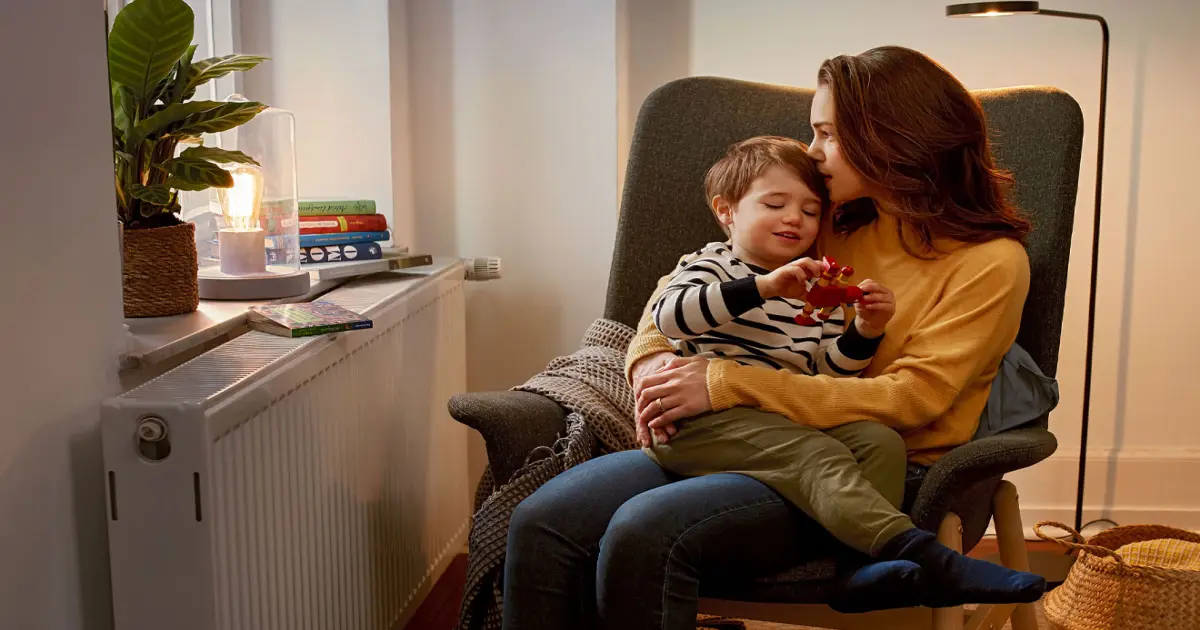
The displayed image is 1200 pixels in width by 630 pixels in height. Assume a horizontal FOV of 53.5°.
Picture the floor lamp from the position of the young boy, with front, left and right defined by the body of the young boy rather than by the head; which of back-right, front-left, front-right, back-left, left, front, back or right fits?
left

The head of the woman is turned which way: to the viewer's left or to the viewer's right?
to the viewer's left

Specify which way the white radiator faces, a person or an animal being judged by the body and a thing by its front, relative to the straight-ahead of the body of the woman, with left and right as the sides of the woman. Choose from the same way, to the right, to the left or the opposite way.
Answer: to the left

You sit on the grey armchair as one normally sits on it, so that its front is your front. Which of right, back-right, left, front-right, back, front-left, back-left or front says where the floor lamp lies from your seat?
back

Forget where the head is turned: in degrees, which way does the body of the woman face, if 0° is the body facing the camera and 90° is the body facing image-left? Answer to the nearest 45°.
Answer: approximately 45°

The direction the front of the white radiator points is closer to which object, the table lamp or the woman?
the woman

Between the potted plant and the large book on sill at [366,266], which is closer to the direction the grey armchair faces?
the potted plant

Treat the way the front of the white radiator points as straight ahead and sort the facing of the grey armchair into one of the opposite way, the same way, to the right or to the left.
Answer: to the right

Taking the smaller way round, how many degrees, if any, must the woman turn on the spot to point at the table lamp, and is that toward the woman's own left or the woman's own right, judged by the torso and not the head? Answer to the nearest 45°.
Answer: approximately 45° to the woman's own right

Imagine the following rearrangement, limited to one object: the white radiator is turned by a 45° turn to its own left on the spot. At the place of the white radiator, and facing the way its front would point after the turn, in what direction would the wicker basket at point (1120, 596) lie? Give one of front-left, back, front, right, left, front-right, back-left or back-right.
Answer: front

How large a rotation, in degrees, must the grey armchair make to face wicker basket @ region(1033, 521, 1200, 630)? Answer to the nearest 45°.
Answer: approximately 135° to its left

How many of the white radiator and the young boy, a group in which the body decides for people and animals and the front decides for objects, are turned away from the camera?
0

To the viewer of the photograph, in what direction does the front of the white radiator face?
facing the viewer and to the right of the viewer

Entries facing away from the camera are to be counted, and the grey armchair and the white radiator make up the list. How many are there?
0

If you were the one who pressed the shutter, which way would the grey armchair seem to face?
facing the viewer and to the left of the viewer
